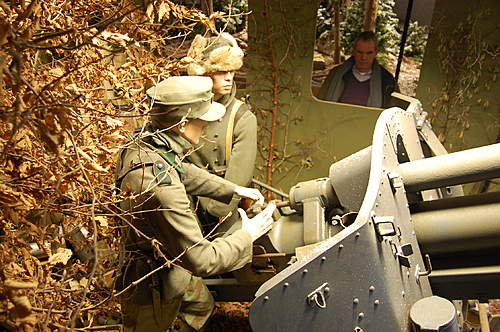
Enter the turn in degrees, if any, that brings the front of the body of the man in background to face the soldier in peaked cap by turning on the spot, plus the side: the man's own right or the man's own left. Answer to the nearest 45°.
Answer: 0° — they already face them

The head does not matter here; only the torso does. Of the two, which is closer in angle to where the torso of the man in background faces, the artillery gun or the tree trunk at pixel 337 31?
the artillery gun

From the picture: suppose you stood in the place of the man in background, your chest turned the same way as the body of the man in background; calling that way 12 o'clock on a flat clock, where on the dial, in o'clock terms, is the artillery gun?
The artillery gun is roughly at 12 o'clock from the man in background.

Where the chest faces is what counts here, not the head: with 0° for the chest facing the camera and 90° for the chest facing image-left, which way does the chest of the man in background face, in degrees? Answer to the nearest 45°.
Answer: approximately 0°

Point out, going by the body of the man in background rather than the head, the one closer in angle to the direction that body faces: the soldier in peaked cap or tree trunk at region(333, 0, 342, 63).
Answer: the soldier in peaked cap
